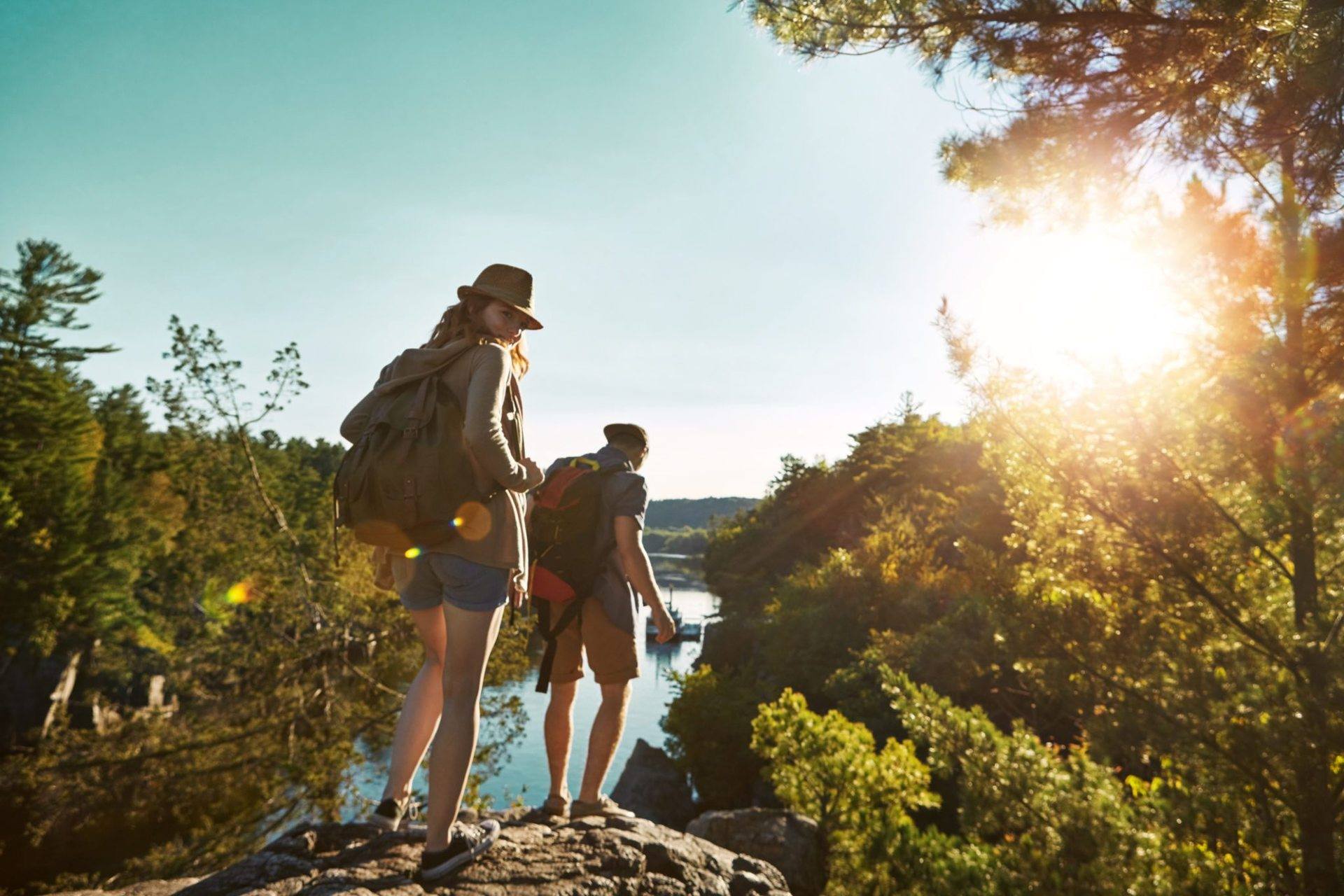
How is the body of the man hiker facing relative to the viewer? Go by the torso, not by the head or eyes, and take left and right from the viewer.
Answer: facing away from the viewer and to the right of the viewer

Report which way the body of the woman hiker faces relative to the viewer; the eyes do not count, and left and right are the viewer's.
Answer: facing away from the viewer and to the right of the viewer

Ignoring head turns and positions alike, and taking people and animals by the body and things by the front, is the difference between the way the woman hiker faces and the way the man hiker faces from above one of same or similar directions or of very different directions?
same or similar directions

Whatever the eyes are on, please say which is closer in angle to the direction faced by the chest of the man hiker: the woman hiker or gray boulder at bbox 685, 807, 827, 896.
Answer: the gray boulder

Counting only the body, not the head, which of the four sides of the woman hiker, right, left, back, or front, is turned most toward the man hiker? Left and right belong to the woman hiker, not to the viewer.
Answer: front

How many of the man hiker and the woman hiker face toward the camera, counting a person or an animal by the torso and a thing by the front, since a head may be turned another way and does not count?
0
